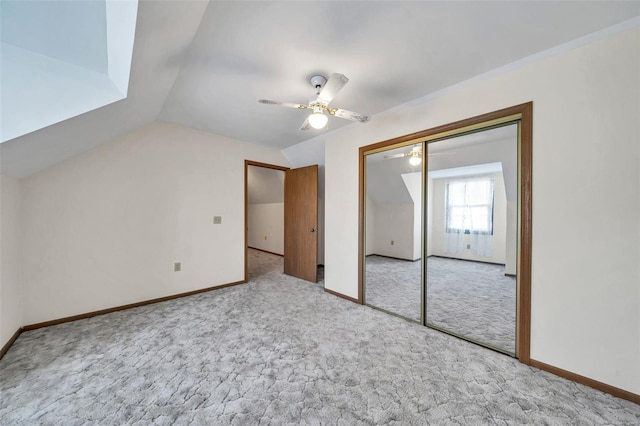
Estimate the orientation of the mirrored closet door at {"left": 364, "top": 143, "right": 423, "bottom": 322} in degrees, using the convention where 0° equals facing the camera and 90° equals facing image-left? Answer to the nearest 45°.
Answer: approximately 45°

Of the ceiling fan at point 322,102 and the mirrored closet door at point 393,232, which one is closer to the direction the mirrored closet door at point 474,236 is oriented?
the ceiling fan

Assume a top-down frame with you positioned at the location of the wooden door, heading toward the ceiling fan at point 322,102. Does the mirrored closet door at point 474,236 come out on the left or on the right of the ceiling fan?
left

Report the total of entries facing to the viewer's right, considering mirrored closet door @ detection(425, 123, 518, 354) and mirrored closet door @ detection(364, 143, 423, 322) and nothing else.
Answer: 0

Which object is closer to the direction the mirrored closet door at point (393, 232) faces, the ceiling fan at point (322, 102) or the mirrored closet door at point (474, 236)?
the ceiling fan

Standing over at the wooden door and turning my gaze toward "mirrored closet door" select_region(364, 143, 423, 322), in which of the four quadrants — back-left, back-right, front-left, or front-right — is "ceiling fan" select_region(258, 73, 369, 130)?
front-right

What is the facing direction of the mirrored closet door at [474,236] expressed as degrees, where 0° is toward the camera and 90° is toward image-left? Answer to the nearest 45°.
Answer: approximately 45°

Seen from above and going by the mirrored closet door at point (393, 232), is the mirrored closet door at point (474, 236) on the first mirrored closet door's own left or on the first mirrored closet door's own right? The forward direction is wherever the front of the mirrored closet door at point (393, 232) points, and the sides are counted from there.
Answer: on the first mirrored closet door's own left

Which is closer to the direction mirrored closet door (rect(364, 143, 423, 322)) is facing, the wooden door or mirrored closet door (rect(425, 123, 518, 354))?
the wooden door

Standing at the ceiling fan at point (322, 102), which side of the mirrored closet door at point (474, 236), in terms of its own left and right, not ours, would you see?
front

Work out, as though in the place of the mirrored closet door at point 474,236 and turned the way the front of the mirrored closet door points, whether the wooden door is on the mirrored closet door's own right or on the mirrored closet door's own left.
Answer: on the mirrored closet door's own right

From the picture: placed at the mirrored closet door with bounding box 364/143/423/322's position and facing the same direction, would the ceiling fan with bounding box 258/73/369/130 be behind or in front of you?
in front
